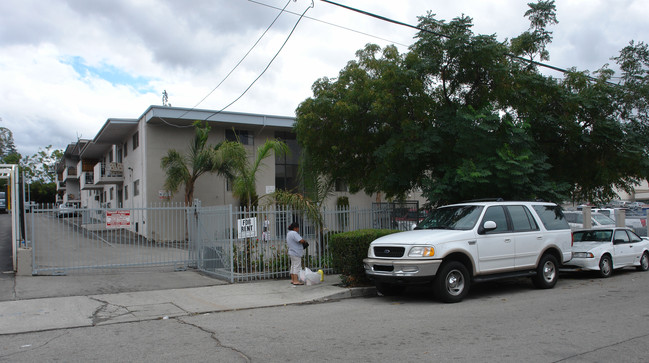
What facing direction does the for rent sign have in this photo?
toward the camera

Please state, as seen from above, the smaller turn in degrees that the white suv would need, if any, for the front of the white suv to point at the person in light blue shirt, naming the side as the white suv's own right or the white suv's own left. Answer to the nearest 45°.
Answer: approximately 45° to the white suv's own right

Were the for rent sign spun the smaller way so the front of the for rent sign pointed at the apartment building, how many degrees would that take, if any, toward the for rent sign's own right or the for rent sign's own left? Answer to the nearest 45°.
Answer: approximately 180°

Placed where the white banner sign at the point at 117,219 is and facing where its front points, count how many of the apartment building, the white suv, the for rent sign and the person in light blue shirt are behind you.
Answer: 1

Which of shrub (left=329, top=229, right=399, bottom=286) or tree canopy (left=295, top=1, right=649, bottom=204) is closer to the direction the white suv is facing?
the shrub

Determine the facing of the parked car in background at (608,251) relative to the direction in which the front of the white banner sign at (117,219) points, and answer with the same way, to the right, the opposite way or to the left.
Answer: to the right

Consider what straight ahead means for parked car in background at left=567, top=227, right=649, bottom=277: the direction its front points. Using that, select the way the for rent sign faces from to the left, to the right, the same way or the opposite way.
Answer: to the left

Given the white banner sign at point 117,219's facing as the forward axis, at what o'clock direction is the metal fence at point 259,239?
The metal fence is roughly at 10 o'clock from the white banner sign.

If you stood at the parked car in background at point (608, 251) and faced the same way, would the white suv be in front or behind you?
in front

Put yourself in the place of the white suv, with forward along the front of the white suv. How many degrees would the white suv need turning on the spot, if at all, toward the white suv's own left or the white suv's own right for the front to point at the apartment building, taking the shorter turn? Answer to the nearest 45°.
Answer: approximately 90° to the white suv's own right

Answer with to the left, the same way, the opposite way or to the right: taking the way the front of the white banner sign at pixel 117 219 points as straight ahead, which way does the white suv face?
to the right

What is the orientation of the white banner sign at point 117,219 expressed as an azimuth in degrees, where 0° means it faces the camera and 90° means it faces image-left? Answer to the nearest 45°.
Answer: approximately 0°

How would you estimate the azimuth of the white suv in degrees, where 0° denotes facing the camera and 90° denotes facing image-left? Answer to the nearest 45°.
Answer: approximately 45°

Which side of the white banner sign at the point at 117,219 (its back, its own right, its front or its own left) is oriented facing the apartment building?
back

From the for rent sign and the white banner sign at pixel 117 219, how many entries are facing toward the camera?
2

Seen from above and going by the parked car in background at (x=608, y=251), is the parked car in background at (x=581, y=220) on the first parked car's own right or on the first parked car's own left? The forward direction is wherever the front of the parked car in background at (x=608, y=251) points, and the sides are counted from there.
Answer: on the first parked car's own right

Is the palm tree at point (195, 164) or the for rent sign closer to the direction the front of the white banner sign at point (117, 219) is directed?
the for rent sign
